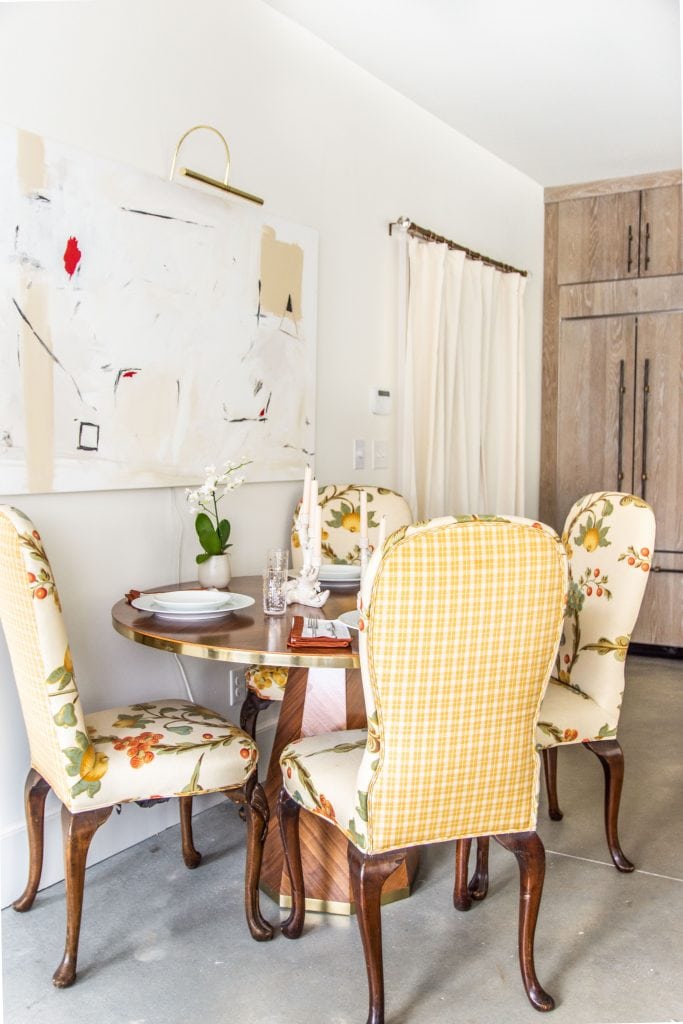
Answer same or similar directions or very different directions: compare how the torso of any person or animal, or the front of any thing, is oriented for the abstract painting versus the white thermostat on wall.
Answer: same or similar directions

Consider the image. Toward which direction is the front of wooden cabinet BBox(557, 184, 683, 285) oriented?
toward the camera

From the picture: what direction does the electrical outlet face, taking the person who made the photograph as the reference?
facing the viewer and to the right of the viewer

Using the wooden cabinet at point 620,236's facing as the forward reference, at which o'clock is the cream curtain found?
The cream curtain is roughly at 1 o'clock from the wooden cabinet.

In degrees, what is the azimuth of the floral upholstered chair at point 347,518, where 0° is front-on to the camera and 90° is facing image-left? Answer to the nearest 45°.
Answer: approximately 45°

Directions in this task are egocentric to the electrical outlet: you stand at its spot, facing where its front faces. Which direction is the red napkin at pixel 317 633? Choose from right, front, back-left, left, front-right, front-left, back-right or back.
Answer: front-right

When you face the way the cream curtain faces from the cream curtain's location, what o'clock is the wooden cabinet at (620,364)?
The wooden cabinet is roughly at 9 o'clock from the cream curtain.

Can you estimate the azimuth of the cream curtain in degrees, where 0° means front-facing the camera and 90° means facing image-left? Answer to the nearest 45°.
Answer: approximately 315°

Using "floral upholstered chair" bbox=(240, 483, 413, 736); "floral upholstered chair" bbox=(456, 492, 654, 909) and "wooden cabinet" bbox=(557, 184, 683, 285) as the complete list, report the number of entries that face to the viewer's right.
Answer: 0

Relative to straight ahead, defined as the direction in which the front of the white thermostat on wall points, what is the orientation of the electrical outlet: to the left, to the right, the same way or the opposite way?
the same way

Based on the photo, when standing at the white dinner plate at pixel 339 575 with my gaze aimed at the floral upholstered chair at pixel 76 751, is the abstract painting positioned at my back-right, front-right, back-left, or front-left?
front-right

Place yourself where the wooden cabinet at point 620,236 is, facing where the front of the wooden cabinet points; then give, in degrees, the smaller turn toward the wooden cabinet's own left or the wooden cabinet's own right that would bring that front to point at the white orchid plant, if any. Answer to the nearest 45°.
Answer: approximately 45° to the wooden cabinet's own right

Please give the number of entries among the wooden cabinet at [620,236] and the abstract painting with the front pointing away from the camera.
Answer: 0

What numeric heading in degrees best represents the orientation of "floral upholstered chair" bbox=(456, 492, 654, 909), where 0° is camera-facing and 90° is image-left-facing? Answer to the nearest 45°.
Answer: approximately 45°

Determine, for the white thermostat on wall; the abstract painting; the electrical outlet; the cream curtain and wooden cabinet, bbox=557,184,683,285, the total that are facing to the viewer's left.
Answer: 0
